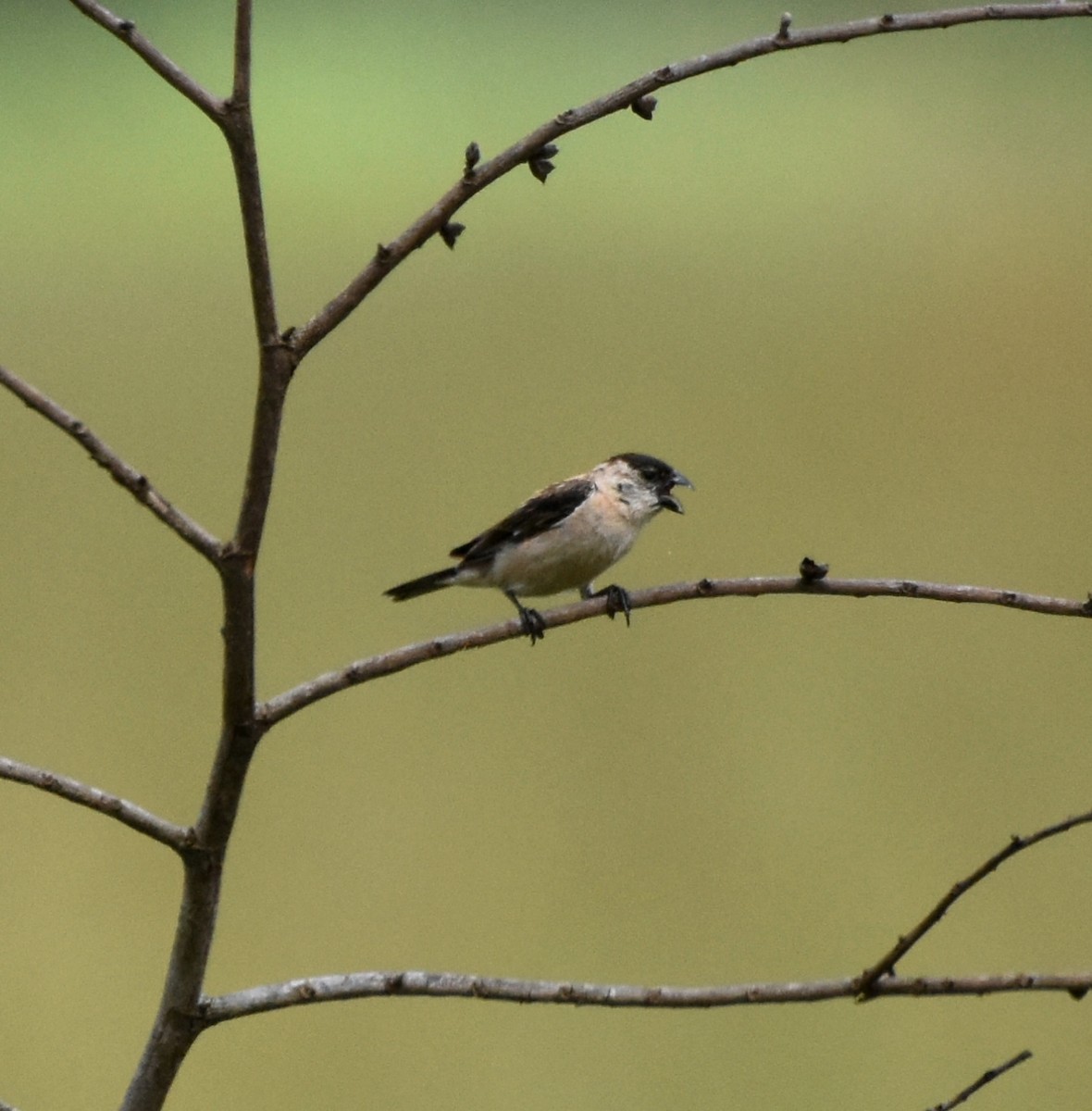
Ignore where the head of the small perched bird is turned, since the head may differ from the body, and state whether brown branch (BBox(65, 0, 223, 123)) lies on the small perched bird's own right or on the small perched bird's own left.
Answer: on the small perched bird's own right

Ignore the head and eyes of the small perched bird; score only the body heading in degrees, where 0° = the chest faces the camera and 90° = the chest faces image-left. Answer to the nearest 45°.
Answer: approximately 270°

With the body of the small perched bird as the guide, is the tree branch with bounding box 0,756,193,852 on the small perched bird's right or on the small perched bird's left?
on the small perched bird's right

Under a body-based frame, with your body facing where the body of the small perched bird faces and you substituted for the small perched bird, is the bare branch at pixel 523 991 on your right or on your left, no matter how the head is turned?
on your right
